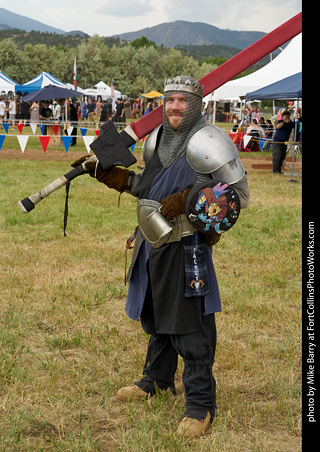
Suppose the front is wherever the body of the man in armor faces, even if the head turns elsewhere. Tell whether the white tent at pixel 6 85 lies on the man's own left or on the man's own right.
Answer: on the man's own right

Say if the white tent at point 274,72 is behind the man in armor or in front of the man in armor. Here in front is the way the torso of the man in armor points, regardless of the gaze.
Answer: behind

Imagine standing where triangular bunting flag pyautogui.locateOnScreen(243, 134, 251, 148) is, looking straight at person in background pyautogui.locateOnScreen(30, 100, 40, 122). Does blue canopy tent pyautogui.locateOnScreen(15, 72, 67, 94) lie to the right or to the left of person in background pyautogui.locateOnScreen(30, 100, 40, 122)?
right

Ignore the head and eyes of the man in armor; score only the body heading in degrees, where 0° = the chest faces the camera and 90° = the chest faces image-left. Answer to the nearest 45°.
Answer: approximately 45°

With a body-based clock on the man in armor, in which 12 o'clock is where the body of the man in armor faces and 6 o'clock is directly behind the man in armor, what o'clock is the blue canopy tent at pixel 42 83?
The blue canopy tent is roughly at 4 o'clock from the man in armor.
